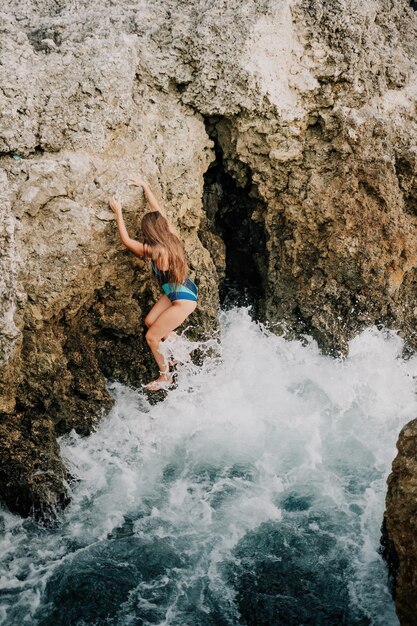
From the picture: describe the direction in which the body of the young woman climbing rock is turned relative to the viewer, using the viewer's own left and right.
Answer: facing away from the viewer and to the left of the viewer

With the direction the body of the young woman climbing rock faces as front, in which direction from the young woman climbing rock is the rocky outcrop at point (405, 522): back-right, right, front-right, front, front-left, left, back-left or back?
back
